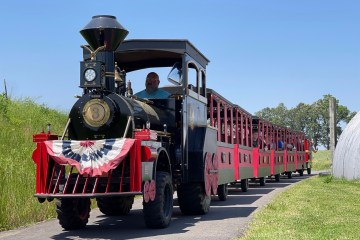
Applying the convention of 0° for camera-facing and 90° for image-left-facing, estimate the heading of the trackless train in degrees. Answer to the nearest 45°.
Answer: approximately 45°
